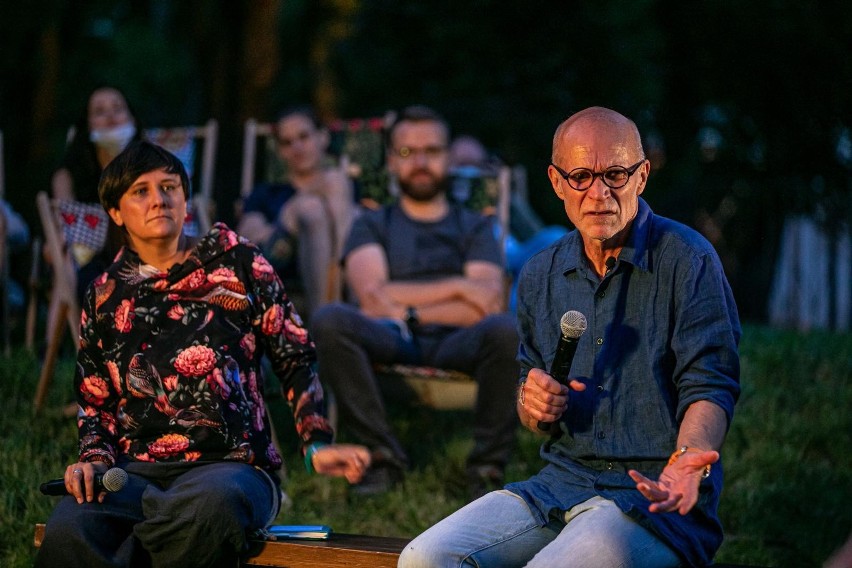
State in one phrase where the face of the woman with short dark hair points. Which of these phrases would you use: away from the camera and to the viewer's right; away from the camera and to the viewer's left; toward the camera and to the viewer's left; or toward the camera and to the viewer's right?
toward the camera and to the viewer's right

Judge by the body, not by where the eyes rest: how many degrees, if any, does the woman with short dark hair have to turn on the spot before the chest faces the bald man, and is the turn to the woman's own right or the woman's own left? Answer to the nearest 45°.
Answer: approximately 45° to the woman's own left

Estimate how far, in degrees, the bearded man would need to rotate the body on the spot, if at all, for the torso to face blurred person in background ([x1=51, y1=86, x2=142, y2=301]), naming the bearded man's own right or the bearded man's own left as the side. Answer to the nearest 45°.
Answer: approximately 90° to the bearded man's own right

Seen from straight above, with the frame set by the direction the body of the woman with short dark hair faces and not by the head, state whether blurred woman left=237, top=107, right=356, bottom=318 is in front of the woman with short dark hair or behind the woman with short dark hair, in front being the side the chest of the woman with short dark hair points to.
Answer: behind

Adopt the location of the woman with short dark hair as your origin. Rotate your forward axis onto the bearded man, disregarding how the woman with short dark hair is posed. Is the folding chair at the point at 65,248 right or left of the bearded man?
left

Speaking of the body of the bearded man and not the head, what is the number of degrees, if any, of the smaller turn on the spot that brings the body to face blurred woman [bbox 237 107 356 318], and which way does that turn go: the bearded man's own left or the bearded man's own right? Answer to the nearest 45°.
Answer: approximately 135° to the bearded man's own right

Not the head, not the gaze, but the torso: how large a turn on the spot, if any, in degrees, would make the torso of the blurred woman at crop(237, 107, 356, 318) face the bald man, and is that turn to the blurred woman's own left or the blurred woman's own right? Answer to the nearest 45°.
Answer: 0° — they already face them

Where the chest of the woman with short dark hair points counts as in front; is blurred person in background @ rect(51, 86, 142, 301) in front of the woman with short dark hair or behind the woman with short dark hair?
behind

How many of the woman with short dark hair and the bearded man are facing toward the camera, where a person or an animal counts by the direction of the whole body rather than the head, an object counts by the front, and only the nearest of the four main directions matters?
2
